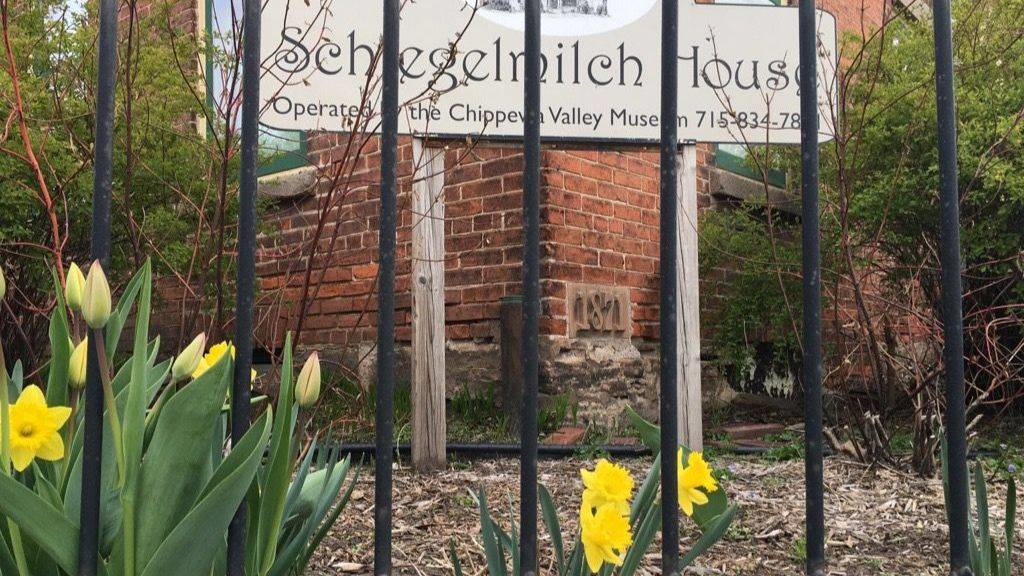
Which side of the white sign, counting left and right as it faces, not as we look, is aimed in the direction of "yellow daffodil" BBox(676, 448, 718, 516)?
front

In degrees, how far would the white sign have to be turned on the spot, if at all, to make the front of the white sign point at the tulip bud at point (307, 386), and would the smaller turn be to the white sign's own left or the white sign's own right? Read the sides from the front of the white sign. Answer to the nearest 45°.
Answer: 0° — it already faces it

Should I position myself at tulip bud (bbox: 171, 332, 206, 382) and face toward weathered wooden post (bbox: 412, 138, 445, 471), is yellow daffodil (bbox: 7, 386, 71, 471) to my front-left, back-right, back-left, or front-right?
back-left

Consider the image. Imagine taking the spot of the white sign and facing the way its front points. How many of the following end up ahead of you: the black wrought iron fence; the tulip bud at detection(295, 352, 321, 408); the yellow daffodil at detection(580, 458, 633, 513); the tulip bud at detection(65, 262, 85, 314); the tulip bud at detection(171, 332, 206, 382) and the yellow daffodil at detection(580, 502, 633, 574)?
6

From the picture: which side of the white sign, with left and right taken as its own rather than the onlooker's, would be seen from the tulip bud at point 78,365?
front

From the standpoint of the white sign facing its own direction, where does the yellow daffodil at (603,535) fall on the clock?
The yellow daffodil is roughly at 12 o'clock from the white sign.

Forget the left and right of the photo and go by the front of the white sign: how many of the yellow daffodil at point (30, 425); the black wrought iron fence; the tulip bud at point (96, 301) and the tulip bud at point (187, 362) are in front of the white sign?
4

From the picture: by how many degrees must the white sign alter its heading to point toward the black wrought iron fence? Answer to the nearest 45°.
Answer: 0° — it already faces it

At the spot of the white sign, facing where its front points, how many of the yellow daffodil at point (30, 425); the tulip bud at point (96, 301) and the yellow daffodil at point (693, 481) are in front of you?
3

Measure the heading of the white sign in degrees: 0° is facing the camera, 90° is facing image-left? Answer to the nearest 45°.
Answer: approximately 0°

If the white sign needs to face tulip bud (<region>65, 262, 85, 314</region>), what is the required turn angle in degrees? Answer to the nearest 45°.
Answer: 0° — it already faces it

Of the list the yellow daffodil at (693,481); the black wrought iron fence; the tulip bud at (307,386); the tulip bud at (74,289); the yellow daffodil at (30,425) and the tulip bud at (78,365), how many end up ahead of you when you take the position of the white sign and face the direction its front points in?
6
